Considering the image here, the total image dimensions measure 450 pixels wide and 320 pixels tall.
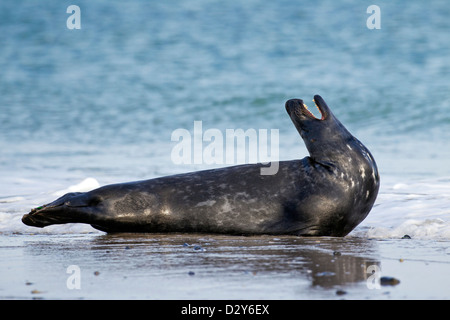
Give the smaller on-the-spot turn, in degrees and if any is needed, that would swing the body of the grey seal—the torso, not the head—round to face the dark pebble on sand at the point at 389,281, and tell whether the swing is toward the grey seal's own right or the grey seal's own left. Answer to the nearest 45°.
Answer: approximately 90° to the grey seal's own right

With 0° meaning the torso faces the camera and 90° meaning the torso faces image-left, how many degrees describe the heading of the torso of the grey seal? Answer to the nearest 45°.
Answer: approximately 270°
